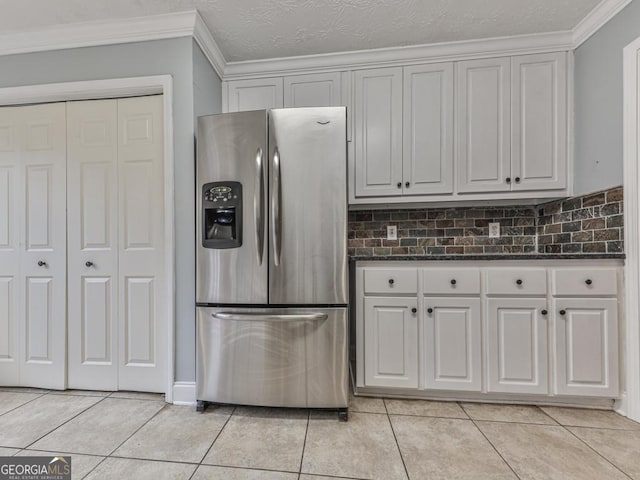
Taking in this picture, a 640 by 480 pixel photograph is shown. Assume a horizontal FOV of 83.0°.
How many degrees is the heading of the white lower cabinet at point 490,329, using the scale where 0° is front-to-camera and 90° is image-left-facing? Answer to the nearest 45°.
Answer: approximately 0°

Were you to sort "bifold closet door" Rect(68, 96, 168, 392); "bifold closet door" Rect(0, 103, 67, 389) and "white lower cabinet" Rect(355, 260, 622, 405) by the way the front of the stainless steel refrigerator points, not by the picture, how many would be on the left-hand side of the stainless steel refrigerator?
1

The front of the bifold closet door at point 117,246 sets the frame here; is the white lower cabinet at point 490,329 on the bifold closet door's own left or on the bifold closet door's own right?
on the bifold closet door's own left

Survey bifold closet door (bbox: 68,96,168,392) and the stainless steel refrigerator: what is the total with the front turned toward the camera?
2

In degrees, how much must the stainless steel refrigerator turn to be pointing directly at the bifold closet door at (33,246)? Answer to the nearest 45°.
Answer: approximately 90° to its right

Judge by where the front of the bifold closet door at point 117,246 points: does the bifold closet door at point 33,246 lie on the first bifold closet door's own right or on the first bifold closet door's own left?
on the first bifold closet door's own right

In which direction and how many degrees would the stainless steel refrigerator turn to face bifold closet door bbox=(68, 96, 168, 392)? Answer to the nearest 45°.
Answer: approximately 135° to its right

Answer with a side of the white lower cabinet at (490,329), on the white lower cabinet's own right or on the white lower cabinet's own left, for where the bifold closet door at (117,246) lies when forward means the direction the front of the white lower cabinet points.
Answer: on the white lower cabinet's own right

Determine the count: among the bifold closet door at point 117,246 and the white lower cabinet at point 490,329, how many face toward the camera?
2

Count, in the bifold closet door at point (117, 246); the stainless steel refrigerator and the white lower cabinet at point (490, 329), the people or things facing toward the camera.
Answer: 3

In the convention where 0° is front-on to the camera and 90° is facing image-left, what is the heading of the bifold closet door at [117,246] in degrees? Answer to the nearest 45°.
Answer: approximately 0°
